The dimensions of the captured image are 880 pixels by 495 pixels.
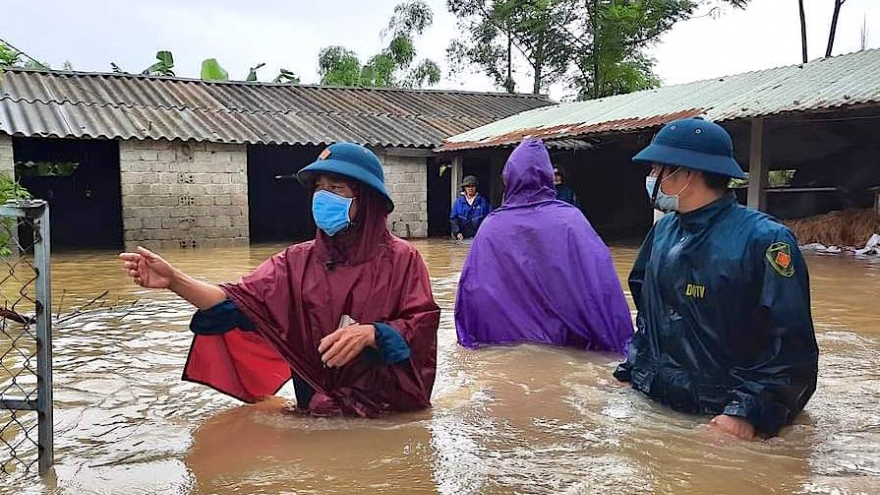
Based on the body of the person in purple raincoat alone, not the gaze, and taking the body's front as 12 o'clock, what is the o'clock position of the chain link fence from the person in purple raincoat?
The chain link fence is roughly at 7 o'clock from the person in purple raincoat.

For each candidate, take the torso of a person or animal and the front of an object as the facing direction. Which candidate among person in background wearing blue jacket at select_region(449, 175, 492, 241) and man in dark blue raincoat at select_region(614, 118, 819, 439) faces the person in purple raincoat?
the person in background wearing blue jacket

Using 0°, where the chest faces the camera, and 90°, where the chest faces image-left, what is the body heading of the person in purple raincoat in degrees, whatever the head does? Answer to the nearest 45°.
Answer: approximately 180°

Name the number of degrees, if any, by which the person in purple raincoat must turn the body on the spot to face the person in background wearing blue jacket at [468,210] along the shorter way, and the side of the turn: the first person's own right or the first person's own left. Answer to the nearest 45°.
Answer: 0° — they already face them

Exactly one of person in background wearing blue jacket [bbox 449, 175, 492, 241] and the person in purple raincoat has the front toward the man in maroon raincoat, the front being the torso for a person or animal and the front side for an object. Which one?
the person in background wearing blue jacket

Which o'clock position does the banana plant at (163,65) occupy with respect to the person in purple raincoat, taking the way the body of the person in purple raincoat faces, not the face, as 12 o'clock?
The banana plant is roughly at 11 o'clock from the person in purple raincoat.

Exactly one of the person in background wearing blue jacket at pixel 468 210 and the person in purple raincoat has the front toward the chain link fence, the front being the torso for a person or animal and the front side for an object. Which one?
the person in background wearing blue jacket

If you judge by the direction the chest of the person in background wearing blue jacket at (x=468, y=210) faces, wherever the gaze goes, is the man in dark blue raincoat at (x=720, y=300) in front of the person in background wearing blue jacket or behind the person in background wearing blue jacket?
in front

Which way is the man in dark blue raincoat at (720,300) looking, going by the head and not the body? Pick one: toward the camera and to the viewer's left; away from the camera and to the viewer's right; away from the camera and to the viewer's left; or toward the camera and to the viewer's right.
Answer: toward the camera and to the viewer's left

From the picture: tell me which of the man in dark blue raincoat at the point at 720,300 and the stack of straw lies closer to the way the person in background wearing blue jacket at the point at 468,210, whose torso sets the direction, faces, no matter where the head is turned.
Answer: the man in dark blue raincoat

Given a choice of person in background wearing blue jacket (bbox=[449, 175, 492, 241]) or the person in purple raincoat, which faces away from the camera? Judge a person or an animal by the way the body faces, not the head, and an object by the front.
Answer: the person in purple raincoat

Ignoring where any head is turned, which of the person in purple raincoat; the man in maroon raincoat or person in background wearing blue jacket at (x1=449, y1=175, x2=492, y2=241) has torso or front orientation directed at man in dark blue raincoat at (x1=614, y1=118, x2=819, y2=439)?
the person in background wearing blue jacket
